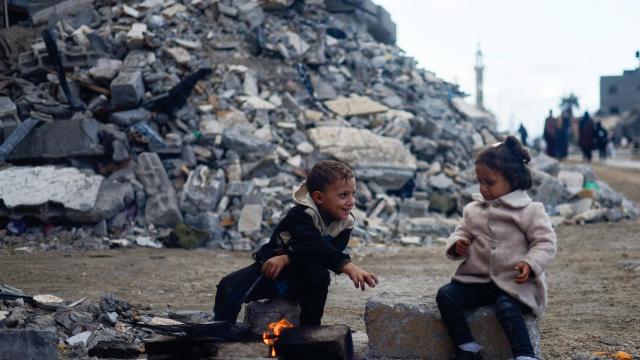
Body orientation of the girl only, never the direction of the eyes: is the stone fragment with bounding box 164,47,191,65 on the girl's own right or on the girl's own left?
on the girl's own right

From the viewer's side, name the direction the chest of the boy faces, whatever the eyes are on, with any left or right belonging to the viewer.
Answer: facing the viewer and to the right of the viewer

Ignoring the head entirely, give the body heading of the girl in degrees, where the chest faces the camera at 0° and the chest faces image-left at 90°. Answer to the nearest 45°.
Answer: approximately 45°

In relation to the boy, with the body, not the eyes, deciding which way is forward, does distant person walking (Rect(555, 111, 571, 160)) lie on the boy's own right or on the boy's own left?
on the boy's own left

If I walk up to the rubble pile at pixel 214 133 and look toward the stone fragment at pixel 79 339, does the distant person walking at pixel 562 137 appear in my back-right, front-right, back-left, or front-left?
back-left

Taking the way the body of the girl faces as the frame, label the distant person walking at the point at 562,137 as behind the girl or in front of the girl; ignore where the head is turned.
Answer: behind

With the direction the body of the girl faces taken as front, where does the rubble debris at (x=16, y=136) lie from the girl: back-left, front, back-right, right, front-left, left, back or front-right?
right

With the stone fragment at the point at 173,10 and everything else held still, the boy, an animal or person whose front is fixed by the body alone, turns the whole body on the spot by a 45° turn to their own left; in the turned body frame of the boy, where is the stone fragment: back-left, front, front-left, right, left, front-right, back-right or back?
left

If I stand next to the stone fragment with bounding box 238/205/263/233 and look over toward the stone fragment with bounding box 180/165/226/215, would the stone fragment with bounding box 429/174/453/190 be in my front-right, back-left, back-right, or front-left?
back-right

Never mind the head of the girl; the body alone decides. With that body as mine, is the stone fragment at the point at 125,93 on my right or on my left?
on my right

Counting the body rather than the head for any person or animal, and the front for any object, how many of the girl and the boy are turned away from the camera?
0

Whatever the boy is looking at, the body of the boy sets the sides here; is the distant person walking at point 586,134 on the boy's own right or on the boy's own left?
on the boy's own left

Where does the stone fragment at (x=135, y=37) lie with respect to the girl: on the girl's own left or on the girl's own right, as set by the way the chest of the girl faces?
on the girl's own right

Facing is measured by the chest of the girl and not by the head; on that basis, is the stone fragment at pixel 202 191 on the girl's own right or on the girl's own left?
on the girl's own right

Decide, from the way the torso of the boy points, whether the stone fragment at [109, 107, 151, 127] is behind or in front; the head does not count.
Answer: behind

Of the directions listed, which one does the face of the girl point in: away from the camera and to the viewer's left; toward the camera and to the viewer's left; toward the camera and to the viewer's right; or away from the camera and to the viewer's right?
toward the camera and to the viewer's left
